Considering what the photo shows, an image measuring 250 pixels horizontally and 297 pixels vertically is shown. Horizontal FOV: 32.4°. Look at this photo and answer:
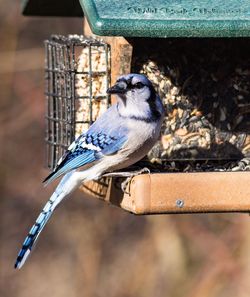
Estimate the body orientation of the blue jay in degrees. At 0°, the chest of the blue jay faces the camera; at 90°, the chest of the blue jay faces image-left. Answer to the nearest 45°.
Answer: approximately 270°
